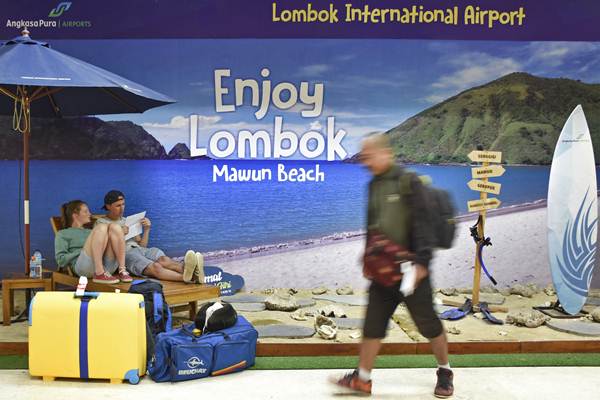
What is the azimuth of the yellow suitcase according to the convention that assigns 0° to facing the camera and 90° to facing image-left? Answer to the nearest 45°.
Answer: approximately 0°

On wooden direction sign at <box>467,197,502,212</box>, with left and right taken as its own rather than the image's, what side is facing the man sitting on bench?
right

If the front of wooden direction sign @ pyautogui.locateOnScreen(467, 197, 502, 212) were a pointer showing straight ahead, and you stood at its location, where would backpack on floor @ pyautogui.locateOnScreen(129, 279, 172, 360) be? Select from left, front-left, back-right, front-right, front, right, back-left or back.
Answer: front-right

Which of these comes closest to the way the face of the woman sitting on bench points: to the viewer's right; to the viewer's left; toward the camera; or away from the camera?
to the viewer's right

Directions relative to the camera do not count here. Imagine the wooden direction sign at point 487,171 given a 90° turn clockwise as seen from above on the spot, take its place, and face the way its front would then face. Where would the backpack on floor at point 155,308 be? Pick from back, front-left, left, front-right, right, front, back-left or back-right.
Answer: front-left

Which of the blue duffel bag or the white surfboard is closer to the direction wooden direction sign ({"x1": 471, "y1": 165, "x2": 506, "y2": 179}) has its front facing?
the blue duffel bag

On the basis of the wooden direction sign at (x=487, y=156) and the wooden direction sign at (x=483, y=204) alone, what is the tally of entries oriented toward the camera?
2
